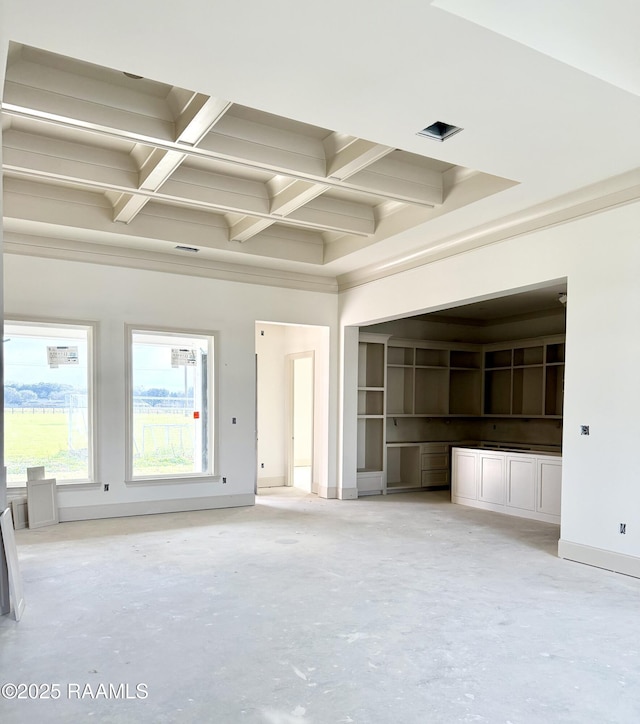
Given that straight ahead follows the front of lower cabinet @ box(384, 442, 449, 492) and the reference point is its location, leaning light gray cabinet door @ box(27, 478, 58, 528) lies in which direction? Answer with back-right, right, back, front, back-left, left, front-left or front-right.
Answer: right

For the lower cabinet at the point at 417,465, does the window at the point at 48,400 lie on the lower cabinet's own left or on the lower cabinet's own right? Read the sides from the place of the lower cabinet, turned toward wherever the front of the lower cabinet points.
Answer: on the lower cabinet's own right

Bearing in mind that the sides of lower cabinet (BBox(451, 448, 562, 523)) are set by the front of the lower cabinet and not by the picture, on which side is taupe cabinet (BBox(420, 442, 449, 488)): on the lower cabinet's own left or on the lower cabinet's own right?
on the lower cabinet's own right

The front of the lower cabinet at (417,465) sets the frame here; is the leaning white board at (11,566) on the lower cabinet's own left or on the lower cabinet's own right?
on the lower cabinet's own right

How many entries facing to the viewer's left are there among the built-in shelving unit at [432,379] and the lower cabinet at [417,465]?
0

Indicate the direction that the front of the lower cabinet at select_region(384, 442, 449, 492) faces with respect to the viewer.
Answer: facing the viewer and to the right of the viewer

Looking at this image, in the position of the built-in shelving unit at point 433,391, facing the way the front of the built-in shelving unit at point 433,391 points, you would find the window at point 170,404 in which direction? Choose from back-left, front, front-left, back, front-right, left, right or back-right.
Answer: front-right

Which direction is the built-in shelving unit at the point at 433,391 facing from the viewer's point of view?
toward the camera

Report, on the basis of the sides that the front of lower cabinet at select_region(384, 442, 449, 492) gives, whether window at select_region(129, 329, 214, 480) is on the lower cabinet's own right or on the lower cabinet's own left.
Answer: on the lower cabinet's own right

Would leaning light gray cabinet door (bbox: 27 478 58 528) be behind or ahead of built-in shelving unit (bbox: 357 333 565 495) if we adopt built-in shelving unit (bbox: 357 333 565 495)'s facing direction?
ahead

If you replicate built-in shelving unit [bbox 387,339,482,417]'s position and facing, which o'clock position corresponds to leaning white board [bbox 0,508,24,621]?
The leaning white board is roughly at 2 o'clock from the built-in shelving unit.

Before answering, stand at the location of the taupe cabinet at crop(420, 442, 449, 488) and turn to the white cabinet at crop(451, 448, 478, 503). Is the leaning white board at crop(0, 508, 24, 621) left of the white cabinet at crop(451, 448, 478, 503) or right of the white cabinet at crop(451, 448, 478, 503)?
right
